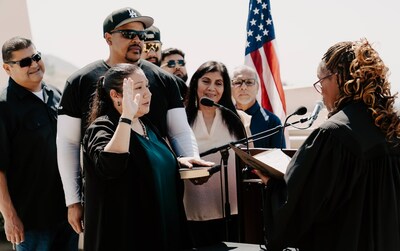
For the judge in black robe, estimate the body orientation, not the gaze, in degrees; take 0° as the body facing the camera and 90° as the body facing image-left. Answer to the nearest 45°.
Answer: approximately 135°

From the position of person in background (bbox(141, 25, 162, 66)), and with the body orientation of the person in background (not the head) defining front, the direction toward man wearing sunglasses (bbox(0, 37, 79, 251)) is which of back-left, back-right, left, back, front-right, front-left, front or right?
front-right

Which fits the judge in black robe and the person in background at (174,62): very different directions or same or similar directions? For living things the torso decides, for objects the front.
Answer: very different directions

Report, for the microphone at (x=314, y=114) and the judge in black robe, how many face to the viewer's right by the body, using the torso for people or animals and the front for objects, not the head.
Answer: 1

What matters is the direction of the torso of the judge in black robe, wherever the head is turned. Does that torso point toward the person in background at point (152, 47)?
yes

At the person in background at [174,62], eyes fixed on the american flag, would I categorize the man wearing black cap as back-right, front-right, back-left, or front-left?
back-right
